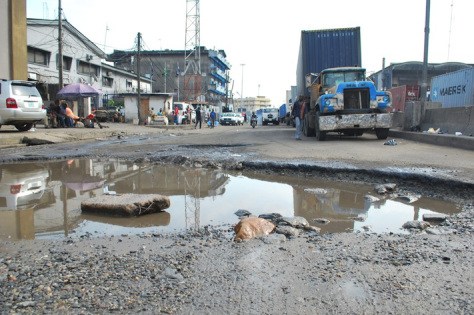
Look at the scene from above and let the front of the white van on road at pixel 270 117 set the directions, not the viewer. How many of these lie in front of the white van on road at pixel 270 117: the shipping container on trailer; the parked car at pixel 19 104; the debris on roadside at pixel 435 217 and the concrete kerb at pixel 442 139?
4

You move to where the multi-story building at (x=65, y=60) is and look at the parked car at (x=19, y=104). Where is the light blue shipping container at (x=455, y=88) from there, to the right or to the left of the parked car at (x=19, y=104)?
left

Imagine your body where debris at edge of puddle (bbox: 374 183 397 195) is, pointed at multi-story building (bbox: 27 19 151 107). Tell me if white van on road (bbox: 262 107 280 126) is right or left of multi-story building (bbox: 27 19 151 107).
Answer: right

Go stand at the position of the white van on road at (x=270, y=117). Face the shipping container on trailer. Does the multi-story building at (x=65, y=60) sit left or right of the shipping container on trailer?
right

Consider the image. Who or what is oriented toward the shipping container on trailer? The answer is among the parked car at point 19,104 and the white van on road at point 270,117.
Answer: the white van on road at point 270,117

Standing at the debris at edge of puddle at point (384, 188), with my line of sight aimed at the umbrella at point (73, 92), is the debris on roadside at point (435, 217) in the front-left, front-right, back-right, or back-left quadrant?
back-left

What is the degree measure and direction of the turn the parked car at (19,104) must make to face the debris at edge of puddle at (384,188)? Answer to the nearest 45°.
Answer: approximately 180°

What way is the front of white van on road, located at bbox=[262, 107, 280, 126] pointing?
toward the camera

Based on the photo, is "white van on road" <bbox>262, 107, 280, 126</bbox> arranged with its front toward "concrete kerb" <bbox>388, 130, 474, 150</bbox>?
yes

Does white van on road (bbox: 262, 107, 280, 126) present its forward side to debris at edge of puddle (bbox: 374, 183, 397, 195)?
yes

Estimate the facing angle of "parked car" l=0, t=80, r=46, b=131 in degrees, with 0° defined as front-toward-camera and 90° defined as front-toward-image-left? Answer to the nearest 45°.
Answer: approximately 135°

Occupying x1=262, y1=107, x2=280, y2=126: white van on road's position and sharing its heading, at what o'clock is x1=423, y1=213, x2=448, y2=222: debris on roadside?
The debris on roadside is roughly at 12 o'clock from the white van on road.
